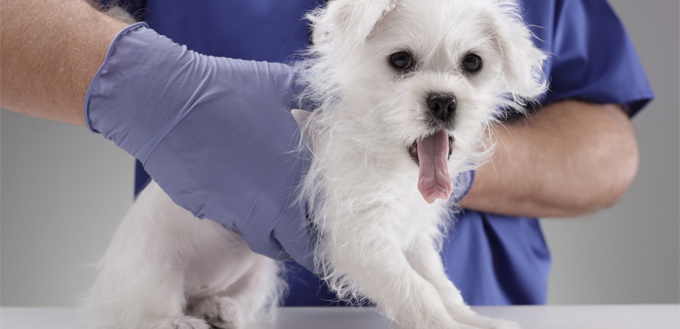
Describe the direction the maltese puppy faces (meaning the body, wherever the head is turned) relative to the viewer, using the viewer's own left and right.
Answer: facing the viewer and to the right of the viewer
